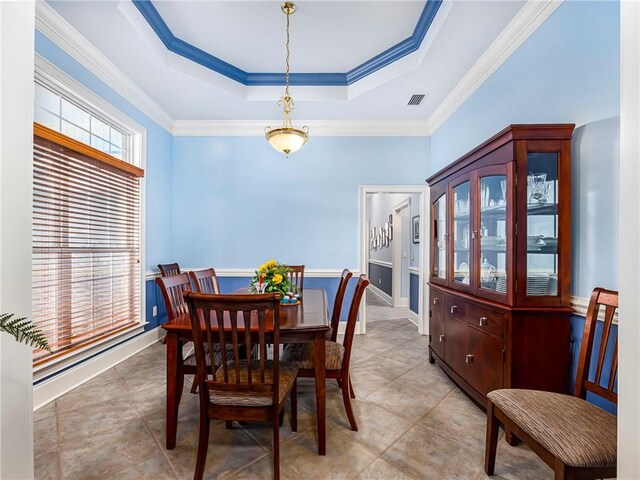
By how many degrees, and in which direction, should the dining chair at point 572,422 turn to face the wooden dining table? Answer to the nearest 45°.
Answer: approximately 45° to its right

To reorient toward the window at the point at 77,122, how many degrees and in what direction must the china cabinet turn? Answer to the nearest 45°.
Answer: approximately 45° to its right

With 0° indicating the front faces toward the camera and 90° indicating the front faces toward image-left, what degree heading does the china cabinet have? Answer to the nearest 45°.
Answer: approximately 45°

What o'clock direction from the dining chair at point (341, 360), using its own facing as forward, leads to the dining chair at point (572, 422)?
the dining chair at point (572, 422) is roughly at 7 o'clock from the dining chair at point (341, 360).

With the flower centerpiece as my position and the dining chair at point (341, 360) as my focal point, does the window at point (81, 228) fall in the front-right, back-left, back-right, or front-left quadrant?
back-right

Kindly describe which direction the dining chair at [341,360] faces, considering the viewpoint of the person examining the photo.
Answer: facing to the left of the viewer

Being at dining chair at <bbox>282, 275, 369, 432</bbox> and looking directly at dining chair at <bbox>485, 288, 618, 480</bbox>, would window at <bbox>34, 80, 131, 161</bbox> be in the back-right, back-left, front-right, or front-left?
back-right

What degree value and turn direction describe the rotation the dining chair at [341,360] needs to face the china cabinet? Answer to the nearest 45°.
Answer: approximately 180°
